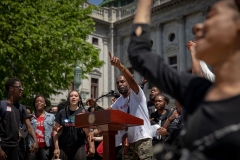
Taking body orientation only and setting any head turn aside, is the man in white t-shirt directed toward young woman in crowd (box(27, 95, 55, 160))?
no

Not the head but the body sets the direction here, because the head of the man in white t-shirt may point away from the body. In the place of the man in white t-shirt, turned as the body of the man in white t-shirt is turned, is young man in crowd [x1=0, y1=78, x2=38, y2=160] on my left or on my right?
on my right

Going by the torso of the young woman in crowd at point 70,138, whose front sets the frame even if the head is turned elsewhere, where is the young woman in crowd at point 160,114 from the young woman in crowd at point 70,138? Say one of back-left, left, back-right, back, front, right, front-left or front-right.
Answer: left

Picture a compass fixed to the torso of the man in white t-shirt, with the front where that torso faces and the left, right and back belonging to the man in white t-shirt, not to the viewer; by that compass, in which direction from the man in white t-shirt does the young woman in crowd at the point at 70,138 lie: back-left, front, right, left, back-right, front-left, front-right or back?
right

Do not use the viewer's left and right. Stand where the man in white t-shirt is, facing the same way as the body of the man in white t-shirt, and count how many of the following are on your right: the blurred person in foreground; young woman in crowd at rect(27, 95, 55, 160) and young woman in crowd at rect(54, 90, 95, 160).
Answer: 2

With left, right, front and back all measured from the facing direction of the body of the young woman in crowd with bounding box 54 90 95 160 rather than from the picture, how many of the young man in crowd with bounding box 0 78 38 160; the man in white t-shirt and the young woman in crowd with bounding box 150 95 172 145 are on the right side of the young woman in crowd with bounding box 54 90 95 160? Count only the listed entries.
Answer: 1

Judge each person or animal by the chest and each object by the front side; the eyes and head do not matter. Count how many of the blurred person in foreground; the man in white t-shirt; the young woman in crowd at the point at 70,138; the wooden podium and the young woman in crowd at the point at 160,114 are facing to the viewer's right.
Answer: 0

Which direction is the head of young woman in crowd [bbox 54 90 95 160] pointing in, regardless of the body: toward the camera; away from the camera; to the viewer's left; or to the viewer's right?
toward the camera

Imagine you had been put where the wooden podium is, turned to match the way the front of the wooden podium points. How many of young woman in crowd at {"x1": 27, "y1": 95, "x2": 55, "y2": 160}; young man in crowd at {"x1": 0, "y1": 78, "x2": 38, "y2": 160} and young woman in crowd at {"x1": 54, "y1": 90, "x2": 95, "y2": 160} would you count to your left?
0

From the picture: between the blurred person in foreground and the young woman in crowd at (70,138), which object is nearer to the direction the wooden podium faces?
the blurred person in foreground

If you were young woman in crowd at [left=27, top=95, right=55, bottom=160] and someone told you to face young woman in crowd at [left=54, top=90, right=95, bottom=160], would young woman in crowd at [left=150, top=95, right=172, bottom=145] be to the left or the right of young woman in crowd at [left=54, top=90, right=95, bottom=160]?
left

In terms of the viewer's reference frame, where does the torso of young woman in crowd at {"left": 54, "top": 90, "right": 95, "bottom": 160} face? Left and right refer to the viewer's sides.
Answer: facing the viewer

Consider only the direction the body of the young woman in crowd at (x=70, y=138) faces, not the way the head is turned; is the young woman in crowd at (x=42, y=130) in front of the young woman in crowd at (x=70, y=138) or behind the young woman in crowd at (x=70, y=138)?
behind

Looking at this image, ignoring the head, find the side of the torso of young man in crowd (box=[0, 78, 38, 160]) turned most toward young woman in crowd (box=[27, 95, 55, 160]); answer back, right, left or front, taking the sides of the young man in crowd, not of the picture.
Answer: left

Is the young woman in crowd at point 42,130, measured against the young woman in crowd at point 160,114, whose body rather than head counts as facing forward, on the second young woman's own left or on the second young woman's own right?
on the second young woman's own right

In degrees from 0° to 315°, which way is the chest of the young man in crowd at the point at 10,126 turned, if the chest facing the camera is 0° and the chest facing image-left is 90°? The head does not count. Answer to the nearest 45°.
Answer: approximately 315°

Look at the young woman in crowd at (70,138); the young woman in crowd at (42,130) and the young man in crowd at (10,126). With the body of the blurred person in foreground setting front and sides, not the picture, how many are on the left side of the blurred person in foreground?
0

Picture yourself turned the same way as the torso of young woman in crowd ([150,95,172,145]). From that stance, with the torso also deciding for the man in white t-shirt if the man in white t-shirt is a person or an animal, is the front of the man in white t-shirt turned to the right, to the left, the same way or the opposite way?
the same way
